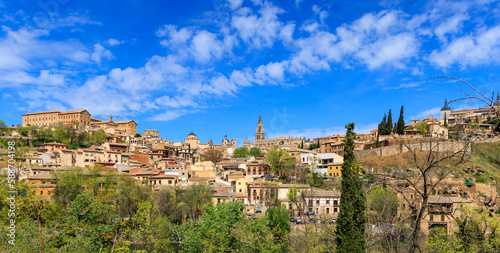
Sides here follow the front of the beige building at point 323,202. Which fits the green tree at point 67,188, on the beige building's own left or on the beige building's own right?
on the beige building's own right

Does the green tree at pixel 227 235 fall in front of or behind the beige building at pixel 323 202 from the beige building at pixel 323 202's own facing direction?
in front

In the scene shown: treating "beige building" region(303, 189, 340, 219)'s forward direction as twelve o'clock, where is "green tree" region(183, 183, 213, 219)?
The green tree is roughly at 2 o'clock from the beige building.

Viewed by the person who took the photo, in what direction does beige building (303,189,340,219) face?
facing the viewer

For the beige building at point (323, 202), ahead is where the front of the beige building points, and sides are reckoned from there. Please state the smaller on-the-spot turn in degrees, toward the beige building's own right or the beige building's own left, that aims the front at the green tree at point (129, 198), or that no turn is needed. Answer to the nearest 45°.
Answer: approximately 45° to the beige building's own right

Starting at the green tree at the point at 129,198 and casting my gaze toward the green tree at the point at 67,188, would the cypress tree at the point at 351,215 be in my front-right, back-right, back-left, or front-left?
back-left

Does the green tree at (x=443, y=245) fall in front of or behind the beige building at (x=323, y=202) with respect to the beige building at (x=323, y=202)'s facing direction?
in front
